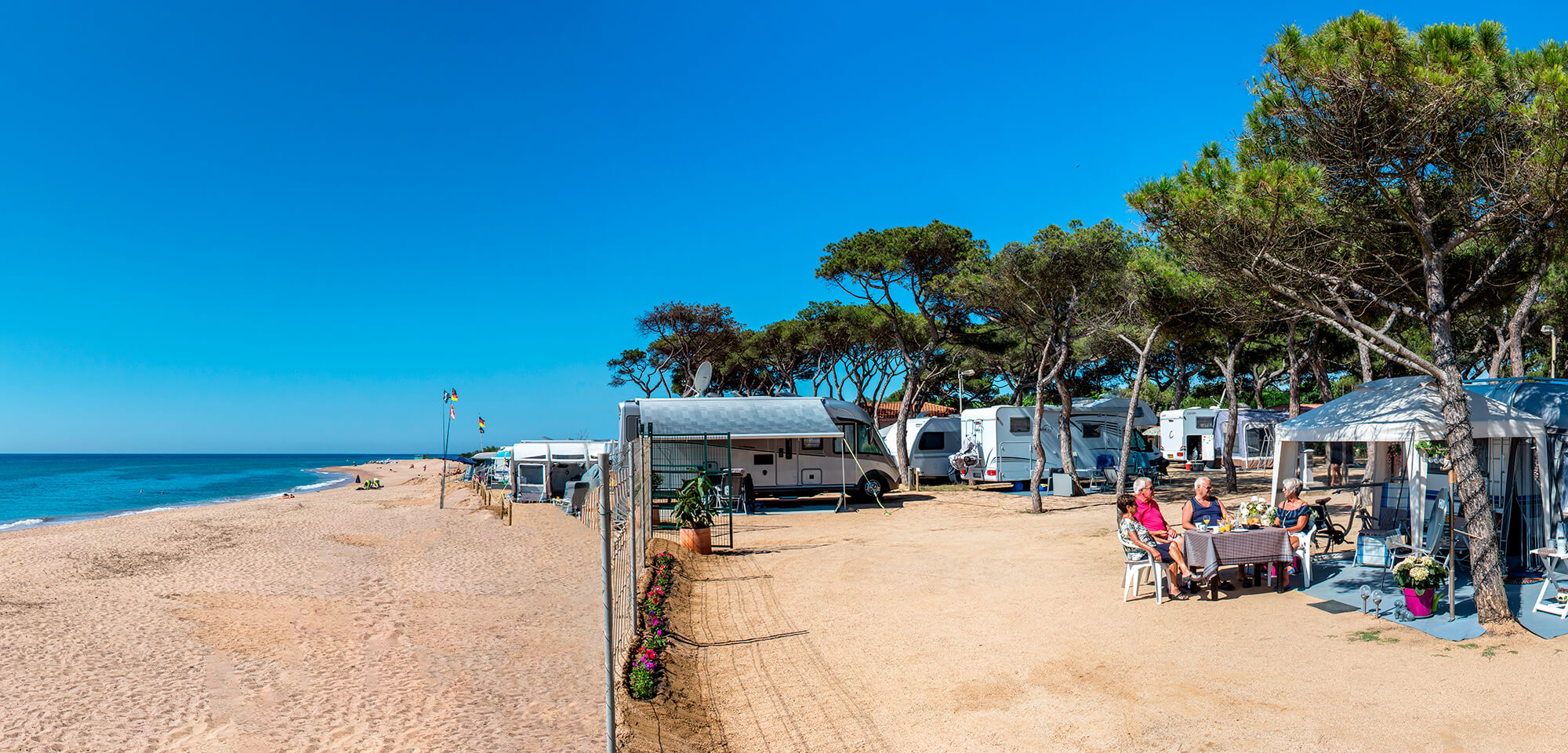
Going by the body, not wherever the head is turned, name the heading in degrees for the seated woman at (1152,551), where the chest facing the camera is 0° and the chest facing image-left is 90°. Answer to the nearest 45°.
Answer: approximately 270°

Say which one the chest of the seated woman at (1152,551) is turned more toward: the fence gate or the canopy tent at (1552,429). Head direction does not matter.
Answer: the canopy tent

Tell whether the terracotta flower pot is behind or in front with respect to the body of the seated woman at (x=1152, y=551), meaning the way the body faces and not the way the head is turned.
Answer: behind

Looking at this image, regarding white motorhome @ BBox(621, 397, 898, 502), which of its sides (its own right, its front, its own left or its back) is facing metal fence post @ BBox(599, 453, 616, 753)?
right

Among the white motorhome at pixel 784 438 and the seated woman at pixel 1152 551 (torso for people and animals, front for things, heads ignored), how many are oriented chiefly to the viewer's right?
2

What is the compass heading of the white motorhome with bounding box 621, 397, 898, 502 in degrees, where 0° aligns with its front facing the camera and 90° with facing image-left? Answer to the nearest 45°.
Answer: approximately 270°

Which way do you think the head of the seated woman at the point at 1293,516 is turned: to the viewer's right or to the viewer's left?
to the viewer's left

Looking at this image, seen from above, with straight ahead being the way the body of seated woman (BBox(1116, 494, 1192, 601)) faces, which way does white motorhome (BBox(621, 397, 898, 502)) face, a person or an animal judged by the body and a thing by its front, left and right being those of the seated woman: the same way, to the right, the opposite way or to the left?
the same way

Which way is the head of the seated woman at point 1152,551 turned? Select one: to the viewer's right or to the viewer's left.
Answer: to the viewer's right

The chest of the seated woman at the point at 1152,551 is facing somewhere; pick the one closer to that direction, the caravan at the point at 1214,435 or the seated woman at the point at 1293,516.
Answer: the seated woman
